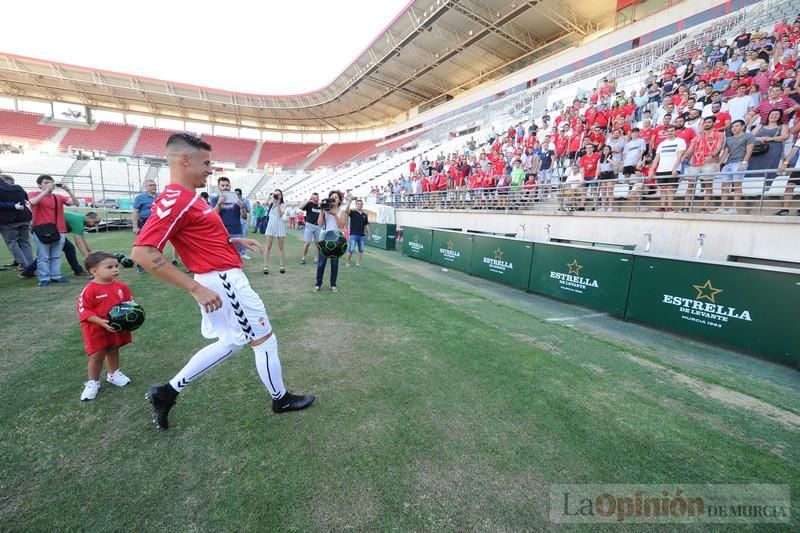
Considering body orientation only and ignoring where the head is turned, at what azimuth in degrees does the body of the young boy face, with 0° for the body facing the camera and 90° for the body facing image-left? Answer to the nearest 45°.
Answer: approximately 315°

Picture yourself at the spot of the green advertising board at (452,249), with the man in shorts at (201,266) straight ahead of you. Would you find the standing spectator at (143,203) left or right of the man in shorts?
right

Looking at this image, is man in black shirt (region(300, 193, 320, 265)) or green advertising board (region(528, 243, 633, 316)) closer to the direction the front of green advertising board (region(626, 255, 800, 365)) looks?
the man in black shirt

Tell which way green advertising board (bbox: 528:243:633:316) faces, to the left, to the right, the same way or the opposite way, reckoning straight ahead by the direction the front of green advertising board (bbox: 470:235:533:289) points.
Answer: the same way

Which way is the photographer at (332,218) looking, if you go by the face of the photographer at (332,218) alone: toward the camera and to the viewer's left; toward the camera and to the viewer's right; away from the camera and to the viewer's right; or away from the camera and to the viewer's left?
toward the camera and to the viewer's left

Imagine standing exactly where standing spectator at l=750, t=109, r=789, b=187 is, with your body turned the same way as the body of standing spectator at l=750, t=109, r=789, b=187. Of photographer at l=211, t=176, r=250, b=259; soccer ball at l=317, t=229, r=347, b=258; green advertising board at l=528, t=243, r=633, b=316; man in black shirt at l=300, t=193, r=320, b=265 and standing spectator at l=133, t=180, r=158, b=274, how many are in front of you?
5

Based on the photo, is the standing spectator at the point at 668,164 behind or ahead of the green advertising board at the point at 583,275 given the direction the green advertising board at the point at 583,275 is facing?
behind

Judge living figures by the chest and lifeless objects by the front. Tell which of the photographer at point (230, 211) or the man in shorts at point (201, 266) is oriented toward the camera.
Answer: the photographer

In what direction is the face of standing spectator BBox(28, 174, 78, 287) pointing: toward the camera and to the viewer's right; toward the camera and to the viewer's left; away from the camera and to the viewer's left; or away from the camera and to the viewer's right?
toward the camera and to the viewer's right

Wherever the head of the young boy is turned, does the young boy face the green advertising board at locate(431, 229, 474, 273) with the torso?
no

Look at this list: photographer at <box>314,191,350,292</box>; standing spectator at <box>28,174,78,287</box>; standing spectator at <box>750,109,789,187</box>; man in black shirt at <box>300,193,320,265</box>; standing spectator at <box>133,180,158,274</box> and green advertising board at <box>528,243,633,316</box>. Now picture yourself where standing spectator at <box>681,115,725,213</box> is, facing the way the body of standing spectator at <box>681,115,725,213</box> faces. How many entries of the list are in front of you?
5

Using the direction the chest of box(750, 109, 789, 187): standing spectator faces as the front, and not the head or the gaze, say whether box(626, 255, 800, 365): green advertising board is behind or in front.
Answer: in front

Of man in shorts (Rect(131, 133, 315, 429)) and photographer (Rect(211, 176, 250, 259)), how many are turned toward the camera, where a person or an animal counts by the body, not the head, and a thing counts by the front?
1

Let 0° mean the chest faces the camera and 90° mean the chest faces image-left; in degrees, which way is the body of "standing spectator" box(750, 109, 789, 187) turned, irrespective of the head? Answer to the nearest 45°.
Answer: approximately 45°

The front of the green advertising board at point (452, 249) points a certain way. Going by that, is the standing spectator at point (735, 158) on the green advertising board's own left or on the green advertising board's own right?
on the green advertising board's own left

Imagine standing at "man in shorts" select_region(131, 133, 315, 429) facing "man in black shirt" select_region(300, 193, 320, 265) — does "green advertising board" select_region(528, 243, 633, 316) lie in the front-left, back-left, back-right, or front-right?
front-right
